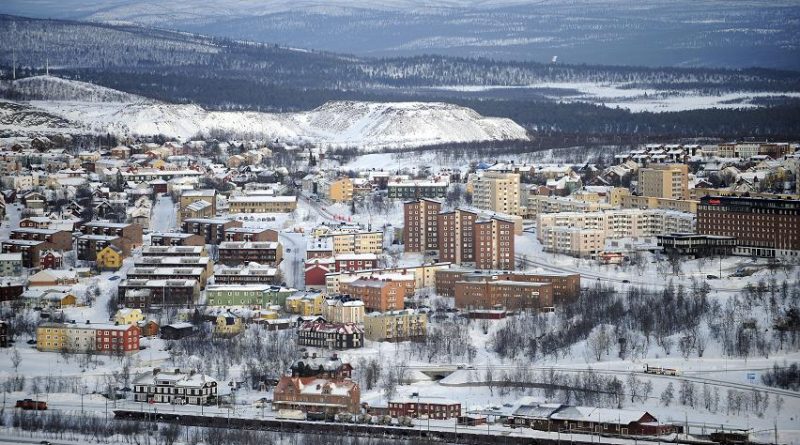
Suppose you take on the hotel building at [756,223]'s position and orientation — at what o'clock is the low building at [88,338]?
The low building is roughly at 2 o'clock from the hotel building.

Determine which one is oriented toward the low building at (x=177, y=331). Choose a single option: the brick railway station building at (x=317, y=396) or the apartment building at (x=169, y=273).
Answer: the apartment building

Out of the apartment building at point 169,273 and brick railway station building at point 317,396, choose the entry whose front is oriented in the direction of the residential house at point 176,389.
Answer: the apartment building

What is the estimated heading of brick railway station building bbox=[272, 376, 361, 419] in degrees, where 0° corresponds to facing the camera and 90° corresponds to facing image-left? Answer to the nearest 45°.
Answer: approximately 0°

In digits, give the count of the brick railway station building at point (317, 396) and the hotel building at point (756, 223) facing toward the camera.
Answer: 2
